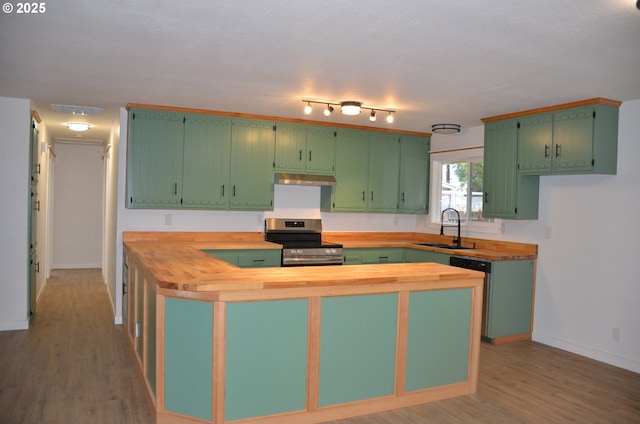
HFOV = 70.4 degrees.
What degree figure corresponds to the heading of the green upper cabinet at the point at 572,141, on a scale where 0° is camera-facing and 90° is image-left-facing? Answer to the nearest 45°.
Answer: approximately 45°

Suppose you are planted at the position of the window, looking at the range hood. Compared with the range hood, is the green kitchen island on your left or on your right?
left

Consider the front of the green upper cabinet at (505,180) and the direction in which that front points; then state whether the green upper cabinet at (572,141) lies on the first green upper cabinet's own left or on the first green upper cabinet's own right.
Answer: on the first green upper cabinet's own left

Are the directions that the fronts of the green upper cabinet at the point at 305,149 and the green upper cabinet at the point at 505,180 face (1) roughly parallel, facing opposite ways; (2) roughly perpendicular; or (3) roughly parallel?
roughly perpendicular

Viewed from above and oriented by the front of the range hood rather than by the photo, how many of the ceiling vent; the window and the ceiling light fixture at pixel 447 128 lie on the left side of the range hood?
2

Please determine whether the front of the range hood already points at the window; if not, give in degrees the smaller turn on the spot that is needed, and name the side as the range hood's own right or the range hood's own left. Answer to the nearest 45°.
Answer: approximately 90° to the range hood's own left

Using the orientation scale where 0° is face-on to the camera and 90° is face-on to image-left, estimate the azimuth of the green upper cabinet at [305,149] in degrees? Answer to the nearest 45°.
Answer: approximately 0°

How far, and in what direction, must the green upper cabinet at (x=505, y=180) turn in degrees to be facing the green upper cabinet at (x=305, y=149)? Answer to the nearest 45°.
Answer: approximately 45° to its right

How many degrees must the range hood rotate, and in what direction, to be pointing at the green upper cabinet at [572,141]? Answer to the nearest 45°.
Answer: approximately 45° to its left
